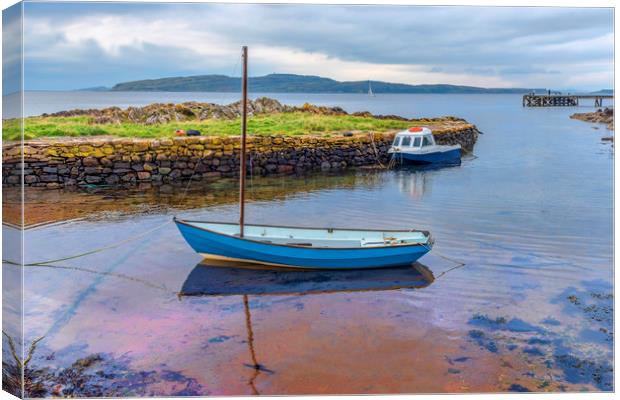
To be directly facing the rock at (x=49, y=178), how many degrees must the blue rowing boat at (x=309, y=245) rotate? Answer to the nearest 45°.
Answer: approximately 45° to its right

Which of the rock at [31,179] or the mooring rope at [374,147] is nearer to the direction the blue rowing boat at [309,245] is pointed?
the rock

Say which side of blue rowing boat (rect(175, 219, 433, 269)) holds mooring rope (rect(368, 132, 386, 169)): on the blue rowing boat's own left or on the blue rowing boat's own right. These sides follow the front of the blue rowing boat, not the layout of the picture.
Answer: on the blue rowing boat's own right

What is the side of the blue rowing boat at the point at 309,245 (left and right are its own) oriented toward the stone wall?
right

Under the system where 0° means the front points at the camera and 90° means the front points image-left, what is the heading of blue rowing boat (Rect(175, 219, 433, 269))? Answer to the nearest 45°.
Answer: approximately 90°

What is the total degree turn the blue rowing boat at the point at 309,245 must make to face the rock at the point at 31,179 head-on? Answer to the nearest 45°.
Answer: approximately 45° to its right

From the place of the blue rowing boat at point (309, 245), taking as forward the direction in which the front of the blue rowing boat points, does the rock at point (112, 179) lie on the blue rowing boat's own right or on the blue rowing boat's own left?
on the blue rowing boat's own right

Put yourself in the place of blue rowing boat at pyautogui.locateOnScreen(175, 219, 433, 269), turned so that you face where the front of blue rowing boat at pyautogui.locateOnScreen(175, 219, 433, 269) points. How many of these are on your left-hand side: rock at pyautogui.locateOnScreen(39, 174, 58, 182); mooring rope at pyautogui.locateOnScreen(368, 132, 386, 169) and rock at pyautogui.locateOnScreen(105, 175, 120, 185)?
0

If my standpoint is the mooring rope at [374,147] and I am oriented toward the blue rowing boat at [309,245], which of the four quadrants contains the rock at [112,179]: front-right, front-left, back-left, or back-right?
front-right
